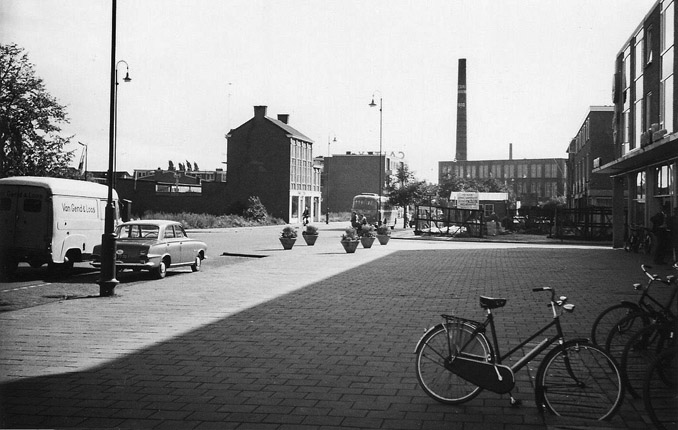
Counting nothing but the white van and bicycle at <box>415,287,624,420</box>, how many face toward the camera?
0

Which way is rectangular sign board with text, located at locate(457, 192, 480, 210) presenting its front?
toward the camera

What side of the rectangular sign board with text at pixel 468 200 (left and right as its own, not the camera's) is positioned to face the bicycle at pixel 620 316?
front

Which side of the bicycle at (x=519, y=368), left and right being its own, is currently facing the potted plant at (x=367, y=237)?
left

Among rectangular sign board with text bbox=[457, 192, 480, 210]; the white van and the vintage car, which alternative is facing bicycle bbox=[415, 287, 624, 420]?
the rectangular sign board with text

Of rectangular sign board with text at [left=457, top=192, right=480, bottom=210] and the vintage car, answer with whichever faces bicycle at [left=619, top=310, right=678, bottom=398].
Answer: the rectangular sign board with text

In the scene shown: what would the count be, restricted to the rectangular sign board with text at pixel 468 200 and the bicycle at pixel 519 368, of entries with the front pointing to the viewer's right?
1

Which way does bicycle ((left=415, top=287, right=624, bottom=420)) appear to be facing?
to the viewer's right

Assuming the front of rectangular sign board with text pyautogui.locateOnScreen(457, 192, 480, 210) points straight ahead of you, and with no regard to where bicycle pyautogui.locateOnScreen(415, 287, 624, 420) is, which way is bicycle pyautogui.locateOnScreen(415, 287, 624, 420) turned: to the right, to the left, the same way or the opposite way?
to the left
